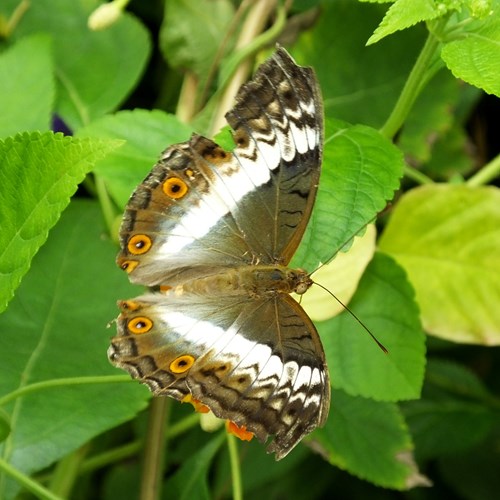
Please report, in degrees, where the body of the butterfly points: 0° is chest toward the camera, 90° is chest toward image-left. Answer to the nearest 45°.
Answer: approximately 270°
